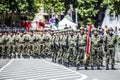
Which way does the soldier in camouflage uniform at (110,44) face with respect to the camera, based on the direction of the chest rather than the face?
toward the camera

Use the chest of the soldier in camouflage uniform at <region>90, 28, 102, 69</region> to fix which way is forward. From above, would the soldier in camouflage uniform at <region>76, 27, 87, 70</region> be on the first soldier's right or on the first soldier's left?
on the first soldier's right

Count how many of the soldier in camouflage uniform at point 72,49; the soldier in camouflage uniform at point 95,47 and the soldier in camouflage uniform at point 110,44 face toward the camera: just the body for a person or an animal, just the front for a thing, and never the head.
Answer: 3

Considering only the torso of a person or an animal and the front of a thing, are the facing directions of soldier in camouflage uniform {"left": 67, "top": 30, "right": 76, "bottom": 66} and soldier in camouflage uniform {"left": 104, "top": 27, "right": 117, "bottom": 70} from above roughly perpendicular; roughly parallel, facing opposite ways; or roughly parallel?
roughly parallel

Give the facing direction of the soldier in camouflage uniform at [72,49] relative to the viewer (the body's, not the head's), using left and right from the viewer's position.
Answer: facing the viewer

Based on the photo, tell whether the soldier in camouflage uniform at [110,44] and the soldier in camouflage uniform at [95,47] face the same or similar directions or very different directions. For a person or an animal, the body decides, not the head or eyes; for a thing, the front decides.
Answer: same or similar directions

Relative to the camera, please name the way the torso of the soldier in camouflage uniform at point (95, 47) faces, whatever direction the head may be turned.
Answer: toward the camera
